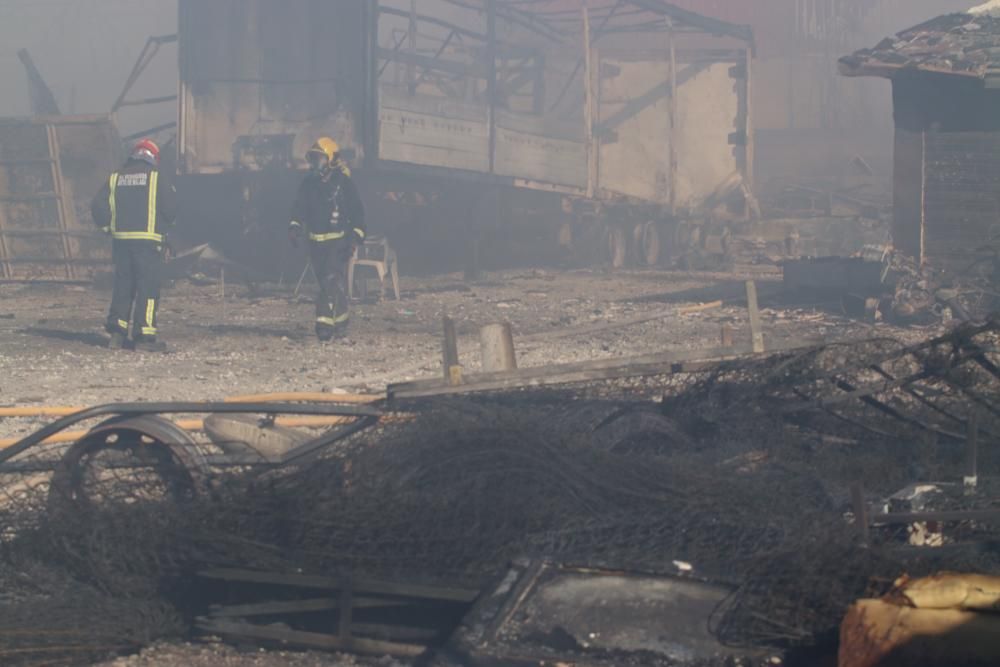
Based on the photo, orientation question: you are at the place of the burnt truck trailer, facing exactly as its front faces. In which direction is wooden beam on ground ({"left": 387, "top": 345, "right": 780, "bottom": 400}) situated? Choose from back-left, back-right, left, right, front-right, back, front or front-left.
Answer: front-left

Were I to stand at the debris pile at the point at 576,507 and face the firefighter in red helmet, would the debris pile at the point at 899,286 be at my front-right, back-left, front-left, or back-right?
front-right

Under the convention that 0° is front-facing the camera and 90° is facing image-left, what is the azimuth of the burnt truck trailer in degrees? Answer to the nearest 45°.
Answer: approximately 45°

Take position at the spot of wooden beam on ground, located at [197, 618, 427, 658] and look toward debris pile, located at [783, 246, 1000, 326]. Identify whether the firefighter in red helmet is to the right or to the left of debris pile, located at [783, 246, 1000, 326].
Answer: left

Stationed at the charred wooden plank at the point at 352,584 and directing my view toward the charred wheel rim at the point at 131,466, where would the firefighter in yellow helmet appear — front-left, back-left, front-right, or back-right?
front-right

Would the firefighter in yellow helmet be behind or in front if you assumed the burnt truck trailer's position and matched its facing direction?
in front

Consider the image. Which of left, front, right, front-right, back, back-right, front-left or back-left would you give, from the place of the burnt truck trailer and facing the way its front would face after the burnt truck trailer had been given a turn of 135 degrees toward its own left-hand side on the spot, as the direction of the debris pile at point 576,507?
right

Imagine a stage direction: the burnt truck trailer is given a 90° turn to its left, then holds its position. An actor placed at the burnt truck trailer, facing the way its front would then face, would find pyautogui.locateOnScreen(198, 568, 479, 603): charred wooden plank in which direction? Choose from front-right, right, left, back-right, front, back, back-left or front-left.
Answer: front-right

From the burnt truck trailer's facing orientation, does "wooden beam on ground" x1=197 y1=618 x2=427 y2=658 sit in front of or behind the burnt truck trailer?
in front

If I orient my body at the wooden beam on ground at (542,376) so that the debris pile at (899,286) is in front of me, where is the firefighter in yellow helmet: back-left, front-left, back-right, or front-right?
front-left

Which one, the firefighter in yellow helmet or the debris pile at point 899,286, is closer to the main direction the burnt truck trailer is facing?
the firefighter in yellow helmet

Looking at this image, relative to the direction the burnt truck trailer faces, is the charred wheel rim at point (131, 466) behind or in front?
in front
